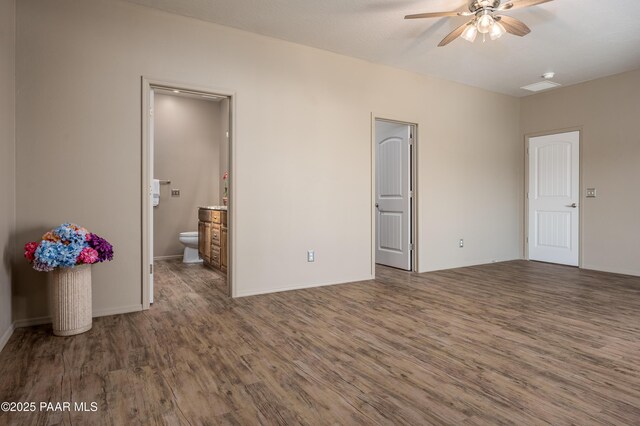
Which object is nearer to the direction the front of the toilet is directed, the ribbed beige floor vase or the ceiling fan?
the ribbed beige floor vase

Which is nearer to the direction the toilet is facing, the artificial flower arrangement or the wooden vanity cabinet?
the artificial flower arrangement

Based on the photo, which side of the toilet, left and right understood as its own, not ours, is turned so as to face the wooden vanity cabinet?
left

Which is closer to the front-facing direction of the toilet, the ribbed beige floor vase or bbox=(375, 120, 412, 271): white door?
the ribbed beige floor vase
